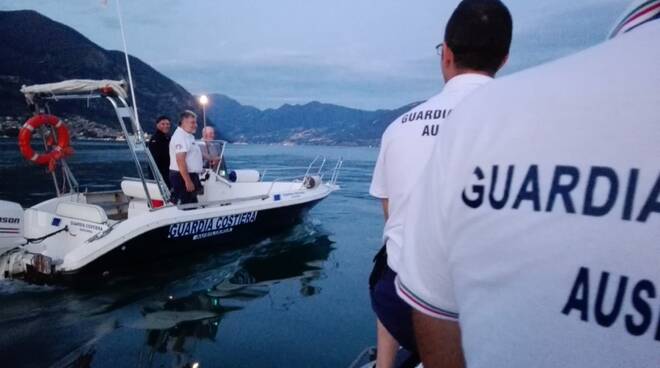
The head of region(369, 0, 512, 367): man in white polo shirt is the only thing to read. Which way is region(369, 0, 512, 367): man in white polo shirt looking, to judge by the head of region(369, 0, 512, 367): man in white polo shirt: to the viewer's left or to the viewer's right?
to the viewer's left

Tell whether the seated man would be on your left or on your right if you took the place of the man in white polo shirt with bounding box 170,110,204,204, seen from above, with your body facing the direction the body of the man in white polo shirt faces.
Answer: on your left

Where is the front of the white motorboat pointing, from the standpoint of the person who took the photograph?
facing away from the viewer and to the right of the viewer

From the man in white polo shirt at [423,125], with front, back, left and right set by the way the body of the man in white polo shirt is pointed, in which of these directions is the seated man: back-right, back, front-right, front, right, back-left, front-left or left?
front-left

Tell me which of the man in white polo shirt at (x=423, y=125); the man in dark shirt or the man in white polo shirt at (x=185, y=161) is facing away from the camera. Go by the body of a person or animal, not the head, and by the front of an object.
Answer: the man in white polo shirt at (x=423, y=125)

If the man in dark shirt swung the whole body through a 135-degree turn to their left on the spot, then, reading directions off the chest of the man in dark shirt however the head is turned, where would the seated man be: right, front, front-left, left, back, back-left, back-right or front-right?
front-right

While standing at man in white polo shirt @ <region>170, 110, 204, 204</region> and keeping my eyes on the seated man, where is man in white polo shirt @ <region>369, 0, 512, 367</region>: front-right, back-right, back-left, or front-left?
back-right

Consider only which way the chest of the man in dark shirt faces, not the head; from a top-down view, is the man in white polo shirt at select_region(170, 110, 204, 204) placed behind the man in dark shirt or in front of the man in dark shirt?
in front

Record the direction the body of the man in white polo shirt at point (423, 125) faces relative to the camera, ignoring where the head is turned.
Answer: away from the camera

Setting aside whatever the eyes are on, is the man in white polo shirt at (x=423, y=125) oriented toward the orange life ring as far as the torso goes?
no
